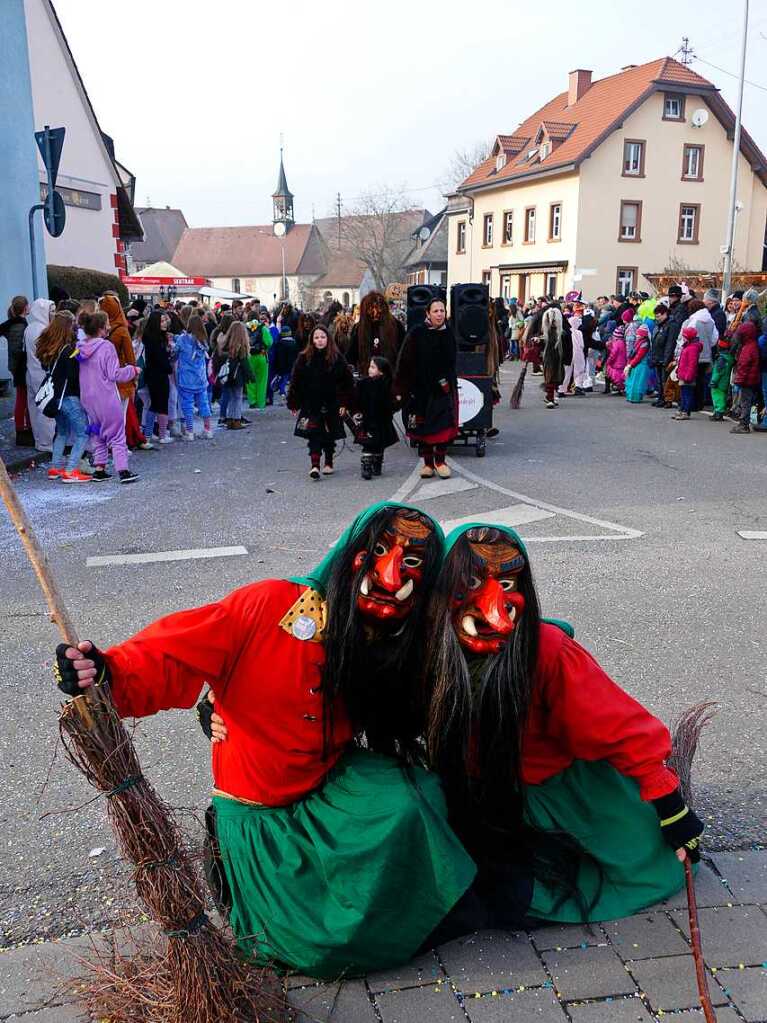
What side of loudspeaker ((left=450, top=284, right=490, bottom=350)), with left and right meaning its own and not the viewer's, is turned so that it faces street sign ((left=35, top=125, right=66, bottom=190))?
right

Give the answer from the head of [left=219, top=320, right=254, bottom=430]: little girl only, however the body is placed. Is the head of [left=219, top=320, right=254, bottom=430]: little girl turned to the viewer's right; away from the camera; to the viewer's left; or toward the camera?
away from the camera

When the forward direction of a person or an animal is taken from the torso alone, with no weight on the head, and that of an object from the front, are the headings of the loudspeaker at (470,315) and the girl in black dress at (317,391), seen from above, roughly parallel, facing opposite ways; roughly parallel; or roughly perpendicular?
roughly parallel

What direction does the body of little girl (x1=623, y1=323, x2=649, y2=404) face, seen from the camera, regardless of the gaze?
to the viewer's left

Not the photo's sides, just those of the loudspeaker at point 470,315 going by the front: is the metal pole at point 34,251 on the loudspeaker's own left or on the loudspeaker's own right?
on the loudspeaker's own right

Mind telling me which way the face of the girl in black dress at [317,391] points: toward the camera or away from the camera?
toward the camera

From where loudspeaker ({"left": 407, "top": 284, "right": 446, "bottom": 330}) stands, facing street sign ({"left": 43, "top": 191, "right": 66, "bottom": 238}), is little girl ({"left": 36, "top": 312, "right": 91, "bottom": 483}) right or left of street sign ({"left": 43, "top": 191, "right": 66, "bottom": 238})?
left

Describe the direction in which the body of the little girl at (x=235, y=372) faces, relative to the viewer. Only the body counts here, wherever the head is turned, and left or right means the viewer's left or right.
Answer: facing away from the viewer and to the right of the viewer

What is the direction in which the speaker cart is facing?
toward the camera

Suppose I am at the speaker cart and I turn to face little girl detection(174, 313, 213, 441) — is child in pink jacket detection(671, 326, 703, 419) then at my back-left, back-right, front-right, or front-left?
back-right

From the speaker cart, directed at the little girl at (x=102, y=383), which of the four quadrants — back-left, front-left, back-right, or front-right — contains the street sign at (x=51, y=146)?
front-right

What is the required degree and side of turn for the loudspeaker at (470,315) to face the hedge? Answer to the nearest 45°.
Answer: approximately 135° to its right

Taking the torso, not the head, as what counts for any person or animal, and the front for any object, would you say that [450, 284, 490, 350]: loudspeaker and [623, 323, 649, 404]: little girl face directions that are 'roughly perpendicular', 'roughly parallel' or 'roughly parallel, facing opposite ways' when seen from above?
roughly perpendicular
